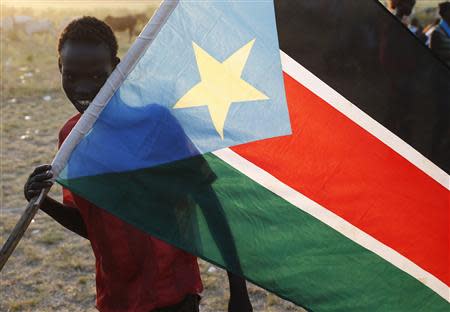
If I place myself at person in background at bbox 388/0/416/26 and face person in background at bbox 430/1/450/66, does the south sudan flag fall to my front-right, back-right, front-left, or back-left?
back-right

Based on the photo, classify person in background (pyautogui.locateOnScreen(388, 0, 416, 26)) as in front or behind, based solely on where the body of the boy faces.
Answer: behind

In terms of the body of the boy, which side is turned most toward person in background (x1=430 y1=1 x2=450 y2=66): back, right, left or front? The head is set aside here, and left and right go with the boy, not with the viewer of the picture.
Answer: back

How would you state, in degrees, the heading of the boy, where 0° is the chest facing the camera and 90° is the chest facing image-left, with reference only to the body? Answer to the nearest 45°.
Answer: approximately 45°
